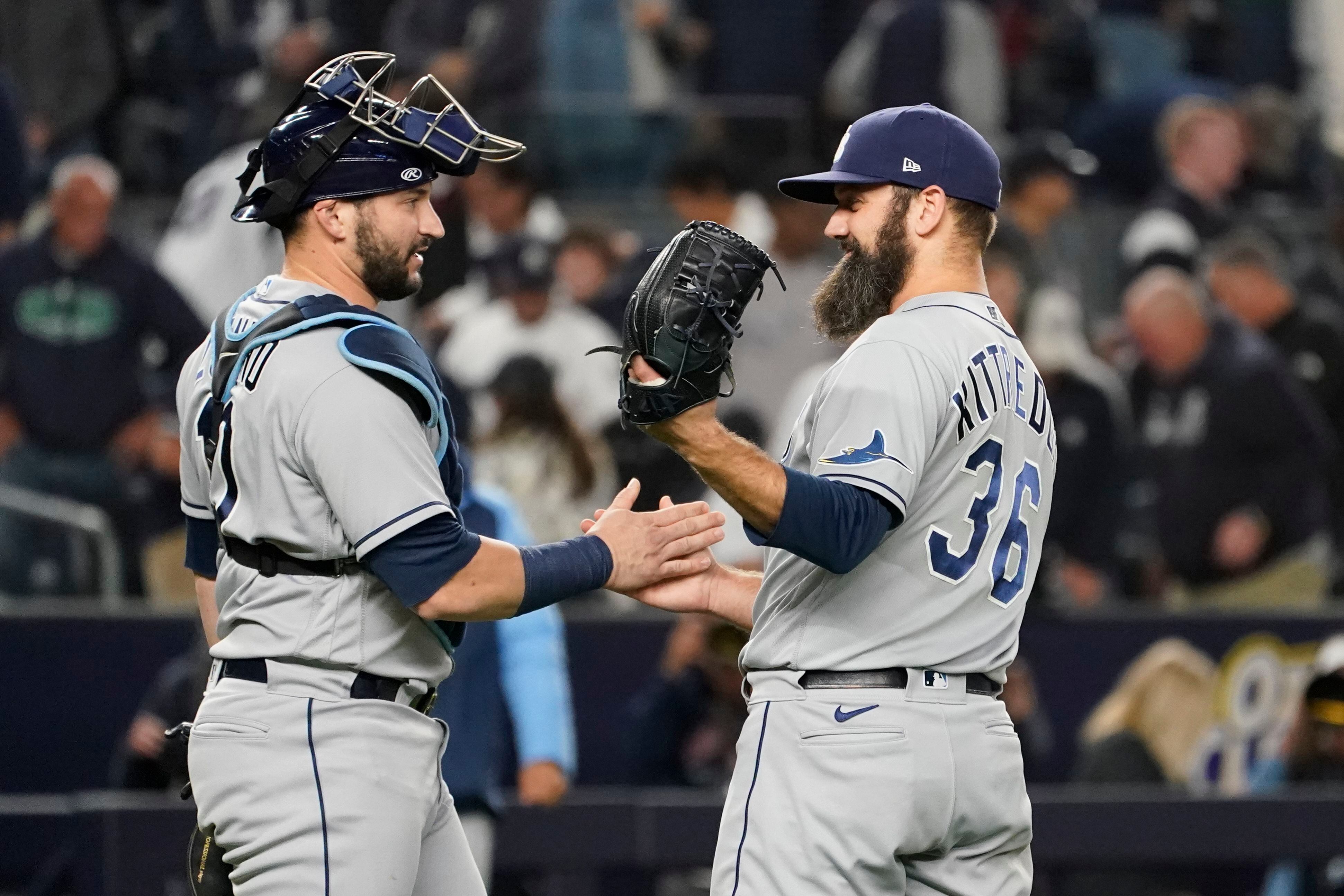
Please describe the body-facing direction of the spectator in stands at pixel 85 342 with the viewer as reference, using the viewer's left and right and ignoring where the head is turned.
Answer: facing the viewer

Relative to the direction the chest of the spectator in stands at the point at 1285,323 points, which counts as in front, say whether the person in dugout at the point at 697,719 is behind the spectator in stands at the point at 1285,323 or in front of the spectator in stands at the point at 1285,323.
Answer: in front

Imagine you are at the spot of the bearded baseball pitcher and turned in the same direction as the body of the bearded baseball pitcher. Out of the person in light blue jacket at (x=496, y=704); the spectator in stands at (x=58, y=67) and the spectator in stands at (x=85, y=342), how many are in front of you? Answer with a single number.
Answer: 3

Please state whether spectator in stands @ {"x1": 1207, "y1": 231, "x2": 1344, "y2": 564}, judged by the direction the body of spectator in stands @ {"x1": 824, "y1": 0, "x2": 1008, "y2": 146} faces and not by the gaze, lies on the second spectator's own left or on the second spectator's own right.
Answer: on the second spectator's own left

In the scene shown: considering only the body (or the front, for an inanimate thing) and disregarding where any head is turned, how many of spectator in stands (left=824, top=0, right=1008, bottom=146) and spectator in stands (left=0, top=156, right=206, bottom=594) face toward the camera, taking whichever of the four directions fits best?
2

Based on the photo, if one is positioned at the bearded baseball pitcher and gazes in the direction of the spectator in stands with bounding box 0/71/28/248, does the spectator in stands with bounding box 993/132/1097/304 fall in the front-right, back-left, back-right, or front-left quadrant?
front-right

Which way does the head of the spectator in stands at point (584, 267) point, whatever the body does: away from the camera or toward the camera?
toward the camera

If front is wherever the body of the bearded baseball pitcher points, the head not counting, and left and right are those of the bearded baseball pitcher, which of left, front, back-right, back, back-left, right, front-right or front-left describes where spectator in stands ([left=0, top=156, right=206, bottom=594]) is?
front

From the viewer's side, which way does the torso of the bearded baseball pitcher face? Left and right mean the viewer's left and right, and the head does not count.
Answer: facing away from the viewer and to the left of the viewer

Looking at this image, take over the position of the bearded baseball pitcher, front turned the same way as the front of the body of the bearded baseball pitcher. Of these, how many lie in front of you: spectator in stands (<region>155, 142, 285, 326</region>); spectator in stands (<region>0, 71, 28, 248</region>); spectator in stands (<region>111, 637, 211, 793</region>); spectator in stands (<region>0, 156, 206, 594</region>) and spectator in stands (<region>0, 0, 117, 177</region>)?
5

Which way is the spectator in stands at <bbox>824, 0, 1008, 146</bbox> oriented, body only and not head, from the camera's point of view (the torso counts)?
toward the camera

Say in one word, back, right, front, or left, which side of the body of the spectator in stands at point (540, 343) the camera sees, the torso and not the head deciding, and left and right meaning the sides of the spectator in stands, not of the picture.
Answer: front

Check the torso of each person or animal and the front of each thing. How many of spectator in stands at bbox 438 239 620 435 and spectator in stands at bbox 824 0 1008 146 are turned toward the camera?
2

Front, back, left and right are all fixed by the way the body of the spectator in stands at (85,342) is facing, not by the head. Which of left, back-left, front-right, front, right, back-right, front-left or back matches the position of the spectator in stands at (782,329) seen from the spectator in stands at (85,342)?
left

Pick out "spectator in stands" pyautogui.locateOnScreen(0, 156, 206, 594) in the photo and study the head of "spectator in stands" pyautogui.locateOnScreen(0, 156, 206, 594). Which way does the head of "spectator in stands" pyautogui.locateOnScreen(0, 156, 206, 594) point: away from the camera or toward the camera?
toward the camera

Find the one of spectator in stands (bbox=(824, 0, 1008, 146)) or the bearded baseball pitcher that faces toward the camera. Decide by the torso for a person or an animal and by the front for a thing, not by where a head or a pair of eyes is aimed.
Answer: the spectator in stands

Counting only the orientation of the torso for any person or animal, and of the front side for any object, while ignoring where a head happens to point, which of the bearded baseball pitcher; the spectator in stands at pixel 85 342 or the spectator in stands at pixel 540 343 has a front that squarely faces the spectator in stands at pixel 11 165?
the bearded baseball pitcher
